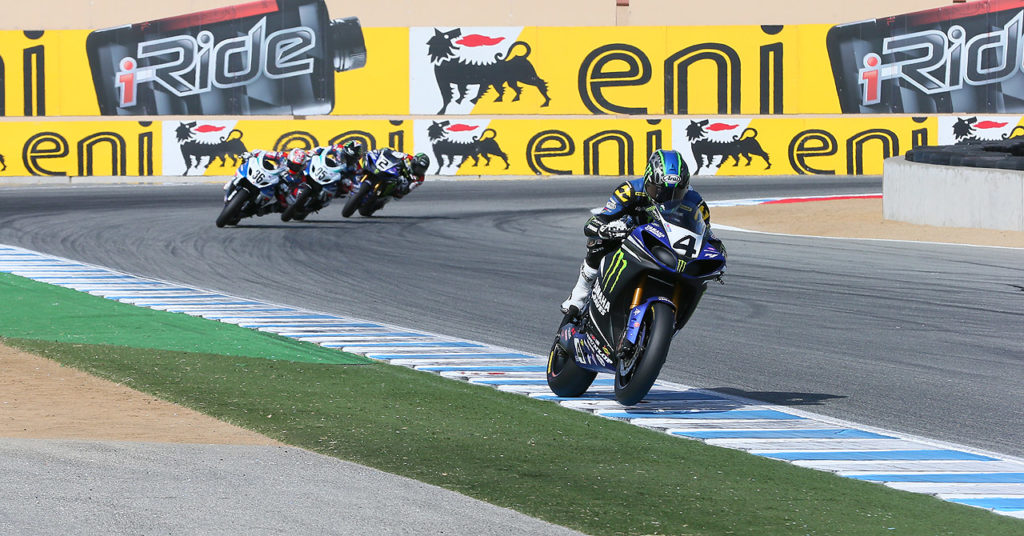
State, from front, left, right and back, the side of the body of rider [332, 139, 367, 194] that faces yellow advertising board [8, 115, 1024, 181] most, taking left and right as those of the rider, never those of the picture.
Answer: back

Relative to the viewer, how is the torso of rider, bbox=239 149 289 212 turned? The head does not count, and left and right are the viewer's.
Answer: facing the viewer and to the left of the viewer

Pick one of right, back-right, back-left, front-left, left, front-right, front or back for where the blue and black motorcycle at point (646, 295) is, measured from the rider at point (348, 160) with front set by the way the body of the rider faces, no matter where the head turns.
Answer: front-left

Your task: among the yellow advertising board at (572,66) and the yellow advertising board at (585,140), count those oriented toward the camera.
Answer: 2

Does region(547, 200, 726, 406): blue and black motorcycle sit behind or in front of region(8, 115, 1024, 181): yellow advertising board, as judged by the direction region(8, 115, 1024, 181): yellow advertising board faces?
in front

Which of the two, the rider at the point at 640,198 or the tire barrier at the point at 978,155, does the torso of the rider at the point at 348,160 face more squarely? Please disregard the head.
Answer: the rider

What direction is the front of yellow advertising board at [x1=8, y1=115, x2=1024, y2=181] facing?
toward the camera

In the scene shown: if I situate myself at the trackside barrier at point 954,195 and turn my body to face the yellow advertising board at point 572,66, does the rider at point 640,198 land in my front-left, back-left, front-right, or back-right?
back-left

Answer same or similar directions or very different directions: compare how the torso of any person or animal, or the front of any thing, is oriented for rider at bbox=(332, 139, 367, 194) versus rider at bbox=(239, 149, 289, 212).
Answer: same or similar directions

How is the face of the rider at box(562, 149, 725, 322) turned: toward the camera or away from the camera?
toward the camera

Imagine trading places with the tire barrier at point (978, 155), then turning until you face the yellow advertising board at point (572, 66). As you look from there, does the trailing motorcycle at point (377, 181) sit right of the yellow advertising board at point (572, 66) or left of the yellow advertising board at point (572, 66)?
left

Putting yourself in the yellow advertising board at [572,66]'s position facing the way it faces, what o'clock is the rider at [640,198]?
The rider is roughly at 12 o'clock from the yellow advertising board.

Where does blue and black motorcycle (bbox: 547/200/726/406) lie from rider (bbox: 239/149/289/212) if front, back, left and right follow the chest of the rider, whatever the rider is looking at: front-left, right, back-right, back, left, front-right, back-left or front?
front-left

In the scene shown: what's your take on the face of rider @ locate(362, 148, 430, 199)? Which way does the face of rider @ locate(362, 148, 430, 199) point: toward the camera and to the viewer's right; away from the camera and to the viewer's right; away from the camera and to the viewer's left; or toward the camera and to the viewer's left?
toward the camera and to the viewer's right
